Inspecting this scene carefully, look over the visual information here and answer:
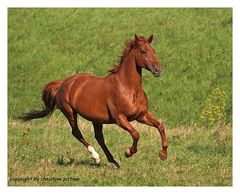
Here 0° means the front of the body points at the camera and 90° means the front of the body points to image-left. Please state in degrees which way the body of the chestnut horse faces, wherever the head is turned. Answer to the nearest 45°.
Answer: approximately 315°
